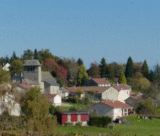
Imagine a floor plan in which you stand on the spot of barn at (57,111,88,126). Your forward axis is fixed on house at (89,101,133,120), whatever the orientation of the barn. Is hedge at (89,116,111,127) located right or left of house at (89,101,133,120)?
right

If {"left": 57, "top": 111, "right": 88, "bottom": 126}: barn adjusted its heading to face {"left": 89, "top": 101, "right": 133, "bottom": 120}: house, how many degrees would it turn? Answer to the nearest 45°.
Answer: approximately 135° to its left

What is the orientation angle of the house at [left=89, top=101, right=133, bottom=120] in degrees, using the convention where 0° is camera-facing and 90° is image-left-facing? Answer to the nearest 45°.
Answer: approximately 315°

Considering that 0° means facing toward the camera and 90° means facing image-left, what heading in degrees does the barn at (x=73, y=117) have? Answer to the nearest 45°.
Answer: approximately 0°

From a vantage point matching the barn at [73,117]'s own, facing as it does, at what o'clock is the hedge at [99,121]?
The hedge is roughly at 9 o'clock from the barn.

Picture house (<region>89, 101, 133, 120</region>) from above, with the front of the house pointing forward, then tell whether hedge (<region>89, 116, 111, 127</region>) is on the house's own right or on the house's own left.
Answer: on the house's own right

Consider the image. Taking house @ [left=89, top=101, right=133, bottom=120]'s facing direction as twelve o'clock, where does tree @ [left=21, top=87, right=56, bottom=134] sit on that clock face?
The tree is roughly at 2 o'clock from the house.

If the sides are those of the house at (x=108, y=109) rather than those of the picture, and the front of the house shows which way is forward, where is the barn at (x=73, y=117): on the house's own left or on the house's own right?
on the house's own right
